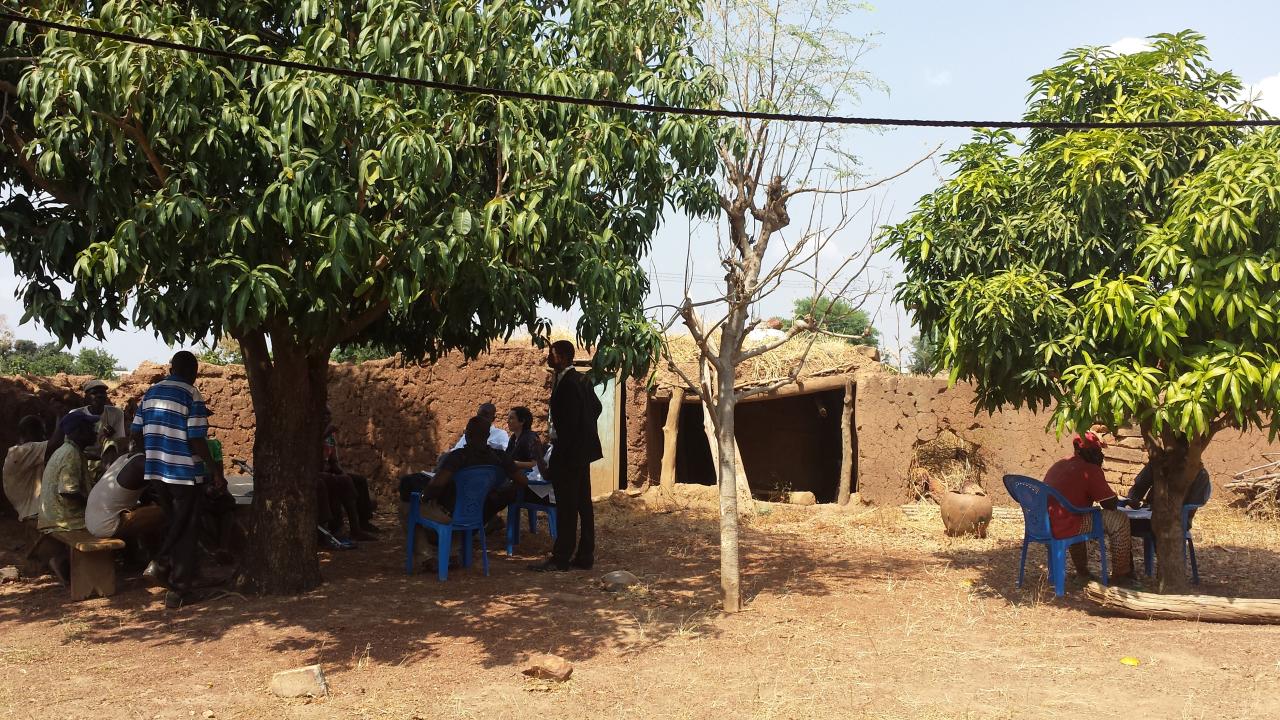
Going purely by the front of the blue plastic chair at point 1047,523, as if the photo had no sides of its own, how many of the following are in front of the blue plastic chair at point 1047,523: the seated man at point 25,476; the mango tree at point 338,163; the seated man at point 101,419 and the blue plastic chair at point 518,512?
0

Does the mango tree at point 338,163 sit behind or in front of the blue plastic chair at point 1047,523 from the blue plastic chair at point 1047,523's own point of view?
behind

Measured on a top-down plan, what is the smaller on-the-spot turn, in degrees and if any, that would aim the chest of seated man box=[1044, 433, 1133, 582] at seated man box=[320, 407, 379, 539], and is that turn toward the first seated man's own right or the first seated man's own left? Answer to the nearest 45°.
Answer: approximately 180°

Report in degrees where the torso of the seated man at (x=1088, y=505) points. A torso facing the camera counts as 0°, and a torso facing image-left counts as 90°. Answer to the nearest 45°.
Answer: approximately 270°

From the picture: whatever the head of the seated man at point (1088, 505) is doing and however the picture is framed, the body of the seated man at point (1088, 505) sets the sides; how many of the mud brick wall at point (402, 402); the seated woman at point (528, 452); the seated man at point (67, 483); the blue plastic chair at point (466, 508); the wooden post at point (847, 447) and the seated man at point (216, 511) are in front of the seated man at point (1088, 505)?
0

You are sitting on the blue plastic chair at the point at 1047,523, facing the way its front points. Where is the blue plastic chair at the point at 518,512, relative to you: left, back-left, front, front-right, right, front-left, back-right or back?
back-left

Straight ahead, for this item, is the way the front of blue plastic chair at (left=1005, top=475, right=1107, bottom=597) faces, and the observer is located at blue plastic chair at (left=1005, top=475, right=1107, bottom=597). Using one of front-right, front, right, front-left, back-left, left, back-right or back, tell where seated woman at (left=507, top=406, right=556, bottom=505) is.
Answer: back-left

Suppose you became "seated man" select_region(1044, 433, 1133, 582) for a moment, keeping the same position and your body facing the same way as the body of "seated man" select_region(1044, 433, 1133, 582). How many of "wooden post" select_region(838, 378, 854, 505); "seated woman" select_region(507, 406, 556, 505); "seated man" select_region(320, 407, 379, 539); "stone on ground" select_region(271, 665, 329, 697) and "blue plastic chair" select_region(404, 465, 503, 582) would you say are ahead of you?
0

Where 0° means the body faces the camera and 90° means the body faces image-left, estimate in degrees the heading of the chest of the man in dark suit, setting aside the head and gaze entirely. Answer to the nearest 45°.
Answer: approximately 90°

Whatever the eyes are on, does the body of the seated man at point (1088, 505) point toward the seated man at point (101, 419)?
no

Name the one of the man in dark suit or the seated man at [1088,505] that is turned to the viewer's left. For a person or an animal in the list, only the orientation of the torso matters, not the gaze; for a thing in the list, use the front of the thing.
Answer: the man in dark suit

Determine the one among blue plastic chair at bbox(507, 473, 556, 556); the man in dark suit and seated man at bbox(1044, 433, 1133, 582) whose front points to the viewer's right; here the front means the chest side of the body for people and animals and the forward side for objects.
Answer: the seated man

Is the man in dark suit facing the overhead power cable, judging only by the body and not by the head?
no

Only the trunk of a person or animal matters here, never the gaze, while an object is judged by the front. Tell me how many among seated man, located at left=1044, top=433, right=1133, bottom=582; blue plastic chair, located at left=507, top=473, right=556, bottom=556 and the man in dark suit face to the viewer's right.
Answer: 1

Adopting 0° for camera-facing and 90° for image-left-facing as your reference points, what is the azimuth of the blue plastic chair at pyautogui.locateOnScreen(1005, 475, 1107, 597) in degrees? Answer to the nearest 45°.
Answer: approximately 225°

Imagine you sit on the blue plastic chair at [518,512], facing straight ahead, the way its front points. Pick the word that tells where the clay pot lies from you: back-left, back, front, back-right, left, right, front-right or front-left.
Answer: back-left

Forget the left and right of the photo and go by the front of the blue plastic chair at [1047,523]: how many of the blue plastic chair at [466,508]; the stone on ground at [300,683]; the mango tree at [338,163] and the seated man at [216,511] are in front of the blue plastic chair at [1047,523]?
0
